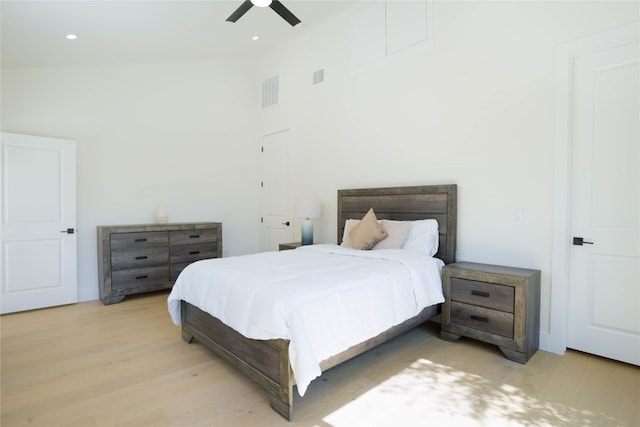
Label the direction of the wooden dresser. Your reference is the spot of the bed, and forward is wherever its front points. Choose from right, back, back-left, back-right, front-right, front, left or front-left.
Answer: right

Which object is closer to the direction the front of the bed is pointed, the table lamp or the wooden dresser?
the wooden dresser

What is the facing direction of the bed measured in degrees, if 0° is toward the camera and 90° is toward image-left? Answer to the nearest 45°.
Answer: approximately 45°

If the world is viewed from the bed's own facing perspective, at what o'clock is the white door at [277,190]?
The white door is roughly at 4 o'clock from the bed.

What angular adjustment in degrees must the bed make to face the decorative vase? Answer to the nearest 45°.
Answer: approximately 90° to its right

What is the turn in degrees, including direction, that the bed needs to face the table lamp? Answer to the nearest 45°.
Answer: approximately 135° to its right

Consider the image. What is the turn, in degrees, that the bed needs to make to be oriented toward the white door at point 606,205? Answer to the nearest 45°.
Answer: approximately 135° to its left

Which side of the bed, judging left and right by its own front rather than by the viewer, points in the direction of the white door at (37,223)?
right
